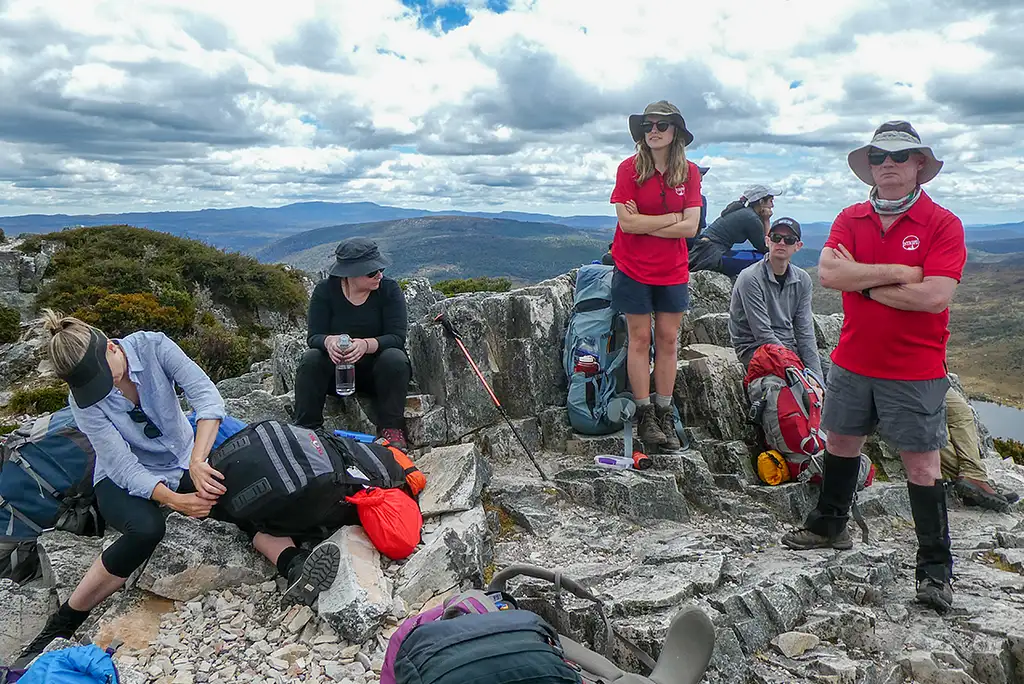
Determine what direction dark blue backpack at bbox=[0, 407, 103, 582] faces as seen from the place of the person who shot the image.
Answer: facing the viewer

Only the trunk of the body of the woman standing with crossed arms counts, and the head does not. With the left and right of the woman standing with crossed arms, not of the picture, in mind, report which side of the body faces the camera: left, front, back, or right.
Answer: front

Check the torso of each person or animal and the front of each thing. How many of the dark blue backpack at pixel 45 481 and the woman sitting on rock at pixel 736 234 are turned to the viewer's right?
1

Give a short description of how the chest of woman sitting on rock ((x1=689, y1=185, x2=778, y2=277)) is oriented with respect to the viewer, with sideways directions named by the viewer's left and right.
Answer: facing to the right of the viewer

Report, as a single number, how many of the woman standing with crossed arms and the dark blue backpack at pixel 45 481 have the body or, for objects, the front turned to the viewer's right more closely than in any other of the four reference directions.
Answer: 0

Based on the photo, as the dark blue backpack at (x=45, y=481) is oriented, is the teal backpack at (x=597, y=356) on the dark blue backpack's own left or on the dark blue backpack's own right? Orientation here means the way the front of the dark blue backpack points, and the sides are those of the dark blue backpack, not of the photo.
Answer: on the dark blue backpack's own left

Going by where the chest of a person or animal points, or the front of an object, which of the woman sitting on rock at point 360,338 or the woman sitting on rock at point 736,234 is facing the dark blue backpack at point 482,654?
the woman sitting on rock at point 360,338

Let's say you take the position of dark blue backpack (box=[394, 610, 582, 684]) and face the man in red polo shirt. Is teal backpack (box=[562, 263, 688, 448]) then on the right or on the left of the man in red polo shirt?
left

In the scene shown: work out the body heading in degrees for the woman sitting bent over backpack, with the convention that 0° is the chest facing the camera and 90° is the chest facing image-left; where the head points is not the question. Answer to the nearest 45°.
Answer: approximately 315°
